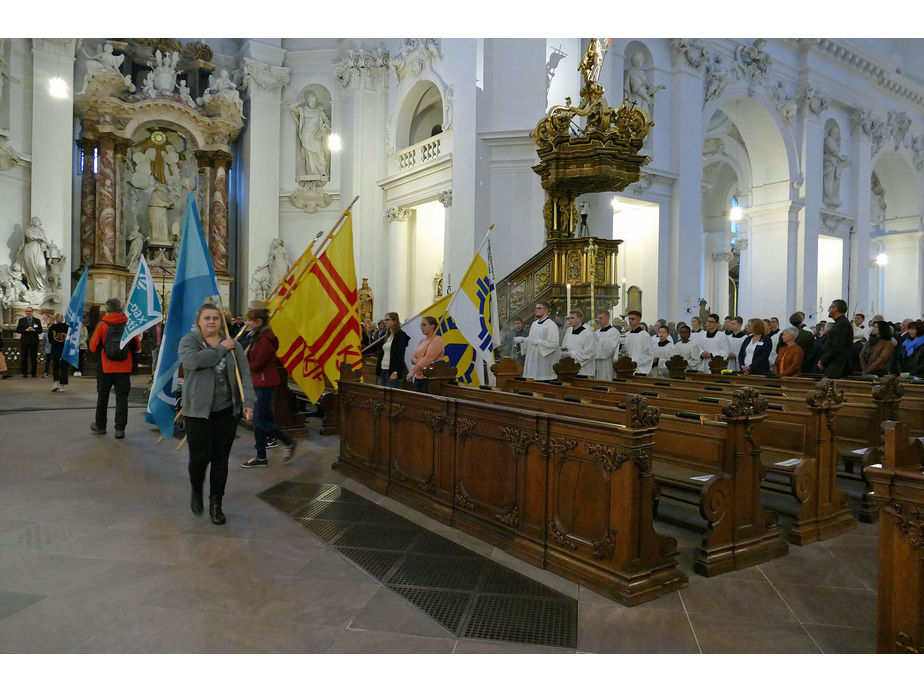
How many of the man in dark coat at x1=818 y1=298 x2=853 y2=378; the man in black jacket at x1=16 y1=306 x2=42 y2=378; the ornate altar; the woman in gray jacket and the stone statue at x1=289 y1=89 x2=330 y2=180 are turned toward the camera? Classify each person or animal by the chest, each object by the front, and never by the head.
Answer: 4

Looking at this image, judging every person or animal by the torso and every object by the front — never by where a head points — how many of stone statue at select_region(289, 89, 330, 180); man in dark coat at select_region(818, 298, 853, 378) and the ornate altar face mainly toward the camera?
2

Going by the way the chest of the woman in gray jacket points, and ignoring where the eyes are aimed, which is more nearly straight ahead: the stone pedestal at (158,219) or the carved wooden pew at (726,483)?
the carved wooden pew

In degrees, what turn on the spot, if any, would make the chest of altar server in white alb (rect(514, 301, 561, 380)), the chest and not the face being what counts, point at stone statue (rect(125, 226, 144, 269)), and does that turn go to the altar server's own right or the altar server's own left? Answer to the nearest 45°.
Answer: approximately 90° to the altar server's own right

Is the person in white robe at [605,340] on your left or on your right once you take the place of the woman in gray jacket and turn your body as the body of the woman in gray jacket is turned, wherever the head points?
on your left

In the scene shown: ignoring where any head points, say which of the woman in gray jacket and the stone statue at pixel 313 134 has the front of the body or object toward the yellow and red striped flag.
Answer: the stone statue

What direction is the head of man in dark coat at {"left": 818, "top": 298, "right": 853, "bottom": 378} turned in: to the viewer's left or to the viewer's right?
to the viewer's left

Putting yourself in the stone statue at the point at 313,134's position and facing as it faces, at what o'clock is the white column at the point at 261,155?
The white column is roughly at 3 o'clock from the stone statue.

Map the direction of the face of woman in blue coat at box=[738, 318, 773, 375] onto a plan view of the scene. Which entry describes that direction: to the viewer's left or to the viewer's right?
to the viewer's left
